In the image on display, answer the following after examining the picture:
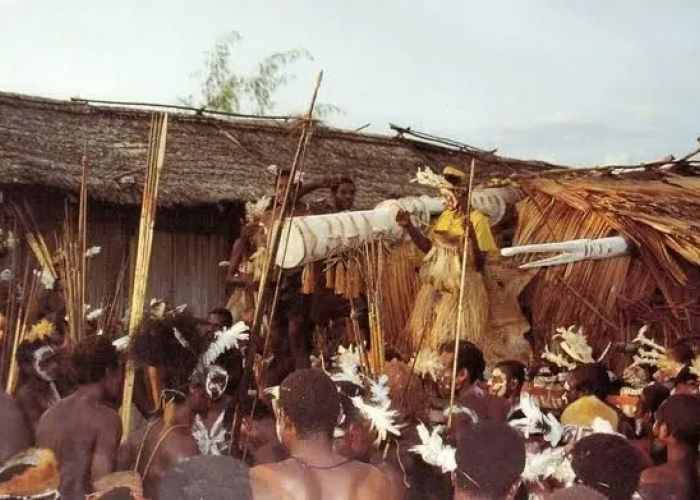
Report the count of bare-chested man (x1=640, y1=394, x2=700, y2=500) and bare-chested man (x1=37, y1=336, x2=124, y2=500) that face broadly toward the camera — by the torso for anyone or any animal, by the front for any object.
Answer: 0

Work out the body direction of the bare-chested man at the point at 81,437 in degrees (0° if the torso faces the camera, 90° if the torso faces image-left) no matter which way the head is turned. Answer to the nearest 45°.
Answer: approximately 225°

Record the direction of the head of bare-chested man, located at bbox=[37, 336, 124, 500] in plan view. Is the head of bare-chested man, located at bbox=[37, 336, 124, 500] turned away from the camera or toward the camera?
away from the camera

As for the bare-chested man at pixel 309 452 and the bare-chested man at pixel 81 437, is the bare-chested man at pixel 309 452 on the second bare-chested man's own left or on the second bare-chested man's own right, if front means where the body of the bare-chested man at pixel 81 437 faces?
on the second bare-chested man's own right

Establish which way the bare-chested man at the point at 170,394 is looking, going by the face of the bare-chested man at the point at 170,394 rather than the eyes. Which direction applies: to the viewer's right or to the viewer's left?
to the viewer's right

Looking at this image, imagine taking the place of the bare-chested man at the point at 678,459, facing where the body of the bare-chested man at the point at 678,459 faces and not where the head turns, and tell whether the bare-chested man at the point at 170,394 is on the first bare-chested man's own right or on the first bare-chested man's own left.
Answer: on the first bare-chested man's own left

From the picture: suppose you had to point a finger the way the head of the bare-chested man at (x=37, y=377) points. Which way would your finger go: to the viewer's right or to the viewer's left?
to the viewer's right

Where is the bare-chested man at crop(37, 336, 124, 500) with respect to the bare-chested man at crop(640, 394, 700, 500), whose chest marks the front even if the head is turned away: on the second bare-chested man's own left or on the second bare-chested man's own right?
on the second bare-chested man's own left

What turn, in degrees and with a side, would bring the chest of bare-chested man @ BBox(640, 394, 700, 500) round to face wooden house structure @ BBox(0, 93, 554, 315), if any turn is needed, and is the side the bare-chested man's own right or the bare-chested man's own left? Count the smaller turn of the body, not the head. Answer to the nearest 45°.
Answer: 0° — they already face it

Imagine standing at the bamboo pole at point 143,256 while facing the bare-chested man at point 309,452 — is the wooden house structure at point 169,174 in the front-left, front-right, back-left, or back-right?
back-left

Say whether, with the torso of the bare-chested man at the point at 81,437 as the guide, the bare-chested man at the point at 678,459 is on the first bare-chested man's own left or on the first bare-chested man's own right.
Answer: on the first bare-chested man's own right

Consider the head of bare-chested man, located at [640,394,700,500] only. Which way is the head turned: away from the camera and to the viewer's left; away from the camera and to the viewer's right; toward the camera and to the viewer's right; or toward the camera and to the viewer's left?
away from the camera and to the viewer's left

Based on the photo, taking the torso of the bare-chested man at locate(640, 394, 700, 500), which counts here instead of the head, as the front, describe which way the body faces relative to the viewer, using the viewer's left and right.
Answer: facing away from the viewer and to the left of the viewer
